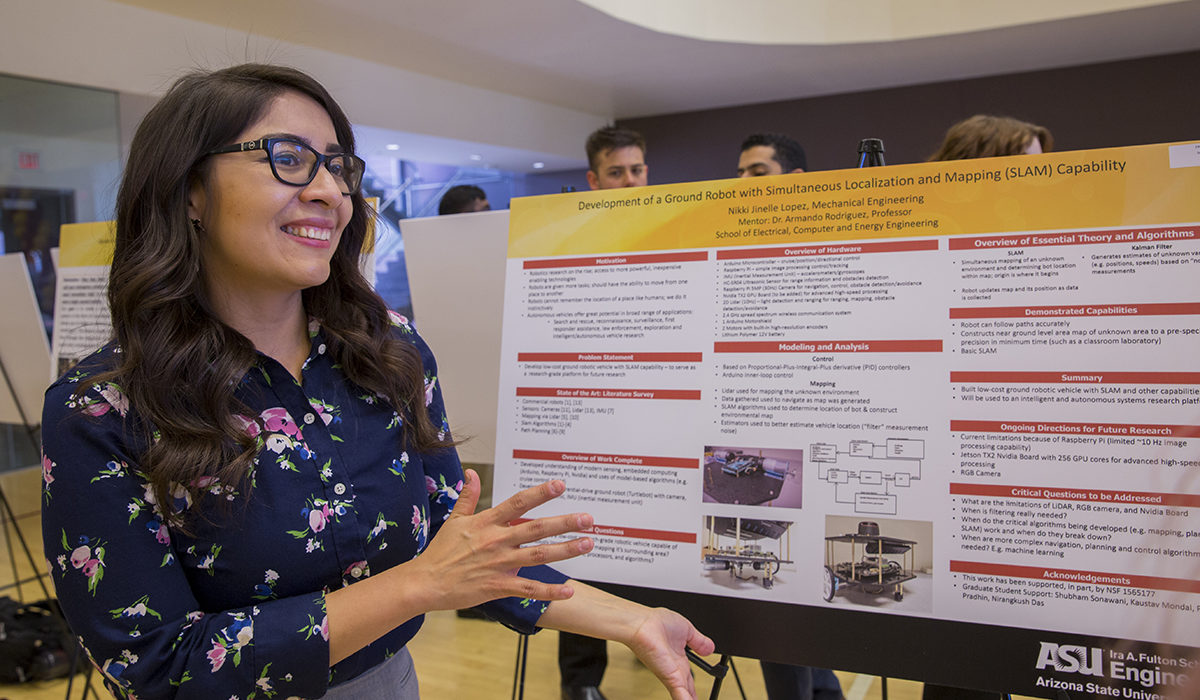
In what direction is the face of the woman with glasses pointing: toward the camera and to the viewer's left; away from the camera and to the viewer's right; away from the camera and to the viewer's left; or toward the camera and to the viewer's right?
toward the camera and to the viewer's right

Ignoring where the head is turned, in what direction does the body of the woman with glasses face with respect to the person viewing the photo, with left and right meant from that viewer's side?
facing the viewer and to the right of the viewer

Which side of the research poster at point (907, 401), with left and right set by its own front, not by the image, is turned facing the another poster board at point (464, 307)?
right

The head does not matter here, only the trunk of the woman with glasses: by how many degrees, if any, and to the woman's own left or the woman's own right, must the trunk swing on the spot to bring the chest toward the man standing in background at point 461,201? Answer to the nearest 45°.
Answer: approximately 135° to the woman's own left

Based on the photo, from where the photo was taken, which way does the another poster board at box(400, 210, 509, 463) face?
away from the camera

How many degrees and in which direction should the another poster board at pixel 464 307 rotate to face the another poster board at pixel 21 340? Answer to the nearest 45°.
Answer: approximately 45° to its left

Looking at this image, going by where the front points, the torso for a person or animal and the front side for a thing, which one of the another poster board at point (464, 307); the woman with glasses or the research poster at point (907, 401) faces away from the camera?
the another poster board

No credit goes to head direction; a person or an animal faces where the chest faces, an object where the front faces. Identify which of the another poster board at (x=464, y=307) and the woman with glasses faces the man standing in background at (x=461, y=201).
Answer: the another poster board
